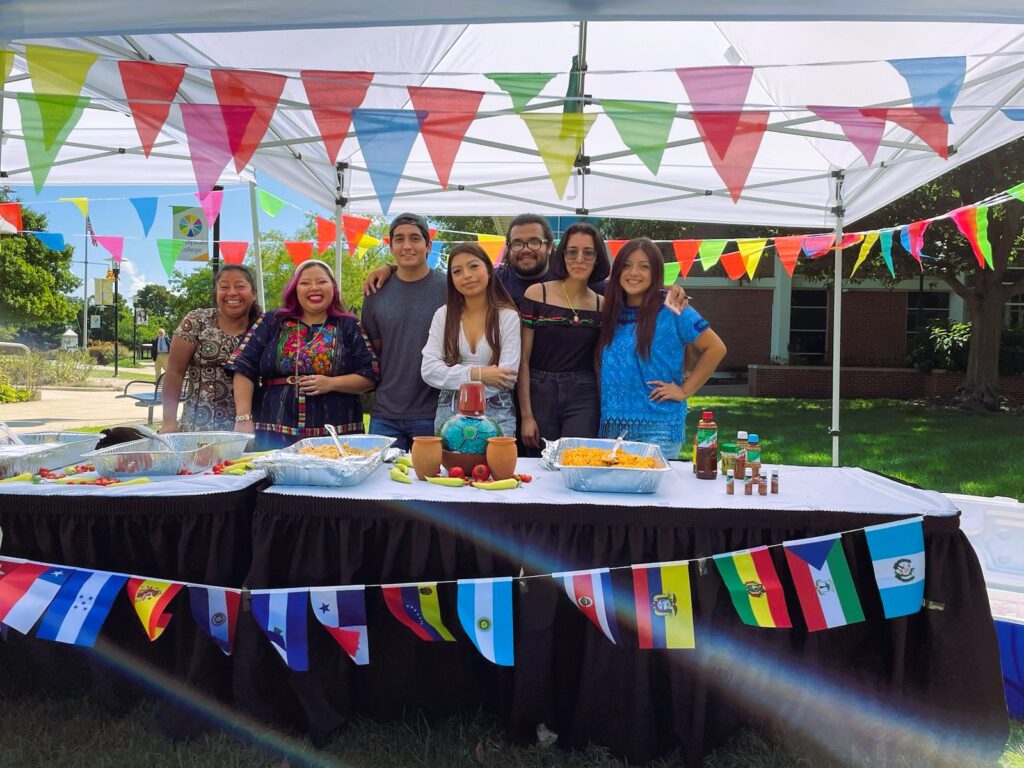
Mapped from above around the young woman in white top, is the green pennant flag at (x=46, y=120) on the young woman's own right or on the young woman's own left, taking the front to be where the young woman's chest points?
on the young woman's own right

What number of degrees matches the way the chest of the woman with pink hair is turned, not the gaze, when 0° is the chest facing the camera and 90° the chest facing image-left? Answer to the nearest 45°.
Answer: approximately 0°

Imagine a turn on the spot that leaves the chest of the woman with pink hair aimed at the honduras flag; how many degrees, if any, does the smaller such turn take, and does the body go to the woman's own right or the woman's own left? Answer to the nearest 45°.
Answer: approximately 45° to the woman's own right

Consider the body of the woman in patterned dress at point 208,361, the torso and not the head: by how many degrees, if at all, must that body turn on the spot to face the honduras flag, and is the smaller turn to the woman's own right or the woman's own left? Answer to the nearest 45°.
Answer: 0° — they already face it

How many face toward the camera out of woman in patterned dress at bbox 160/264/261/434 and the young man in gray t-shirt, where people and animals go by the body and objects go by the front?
2

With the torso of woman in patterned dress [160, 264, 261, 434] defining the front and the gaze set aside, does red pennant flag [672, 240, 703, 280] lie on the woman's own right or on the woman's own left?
on the woman's own left

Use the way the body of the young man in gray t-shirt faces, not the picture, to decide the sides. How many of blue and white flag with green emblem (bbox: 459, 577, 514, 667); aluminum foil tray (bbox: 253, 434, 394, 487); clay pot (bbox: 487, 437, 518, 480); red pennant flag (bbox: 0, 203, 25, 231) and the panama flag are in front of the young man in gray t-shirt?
4
